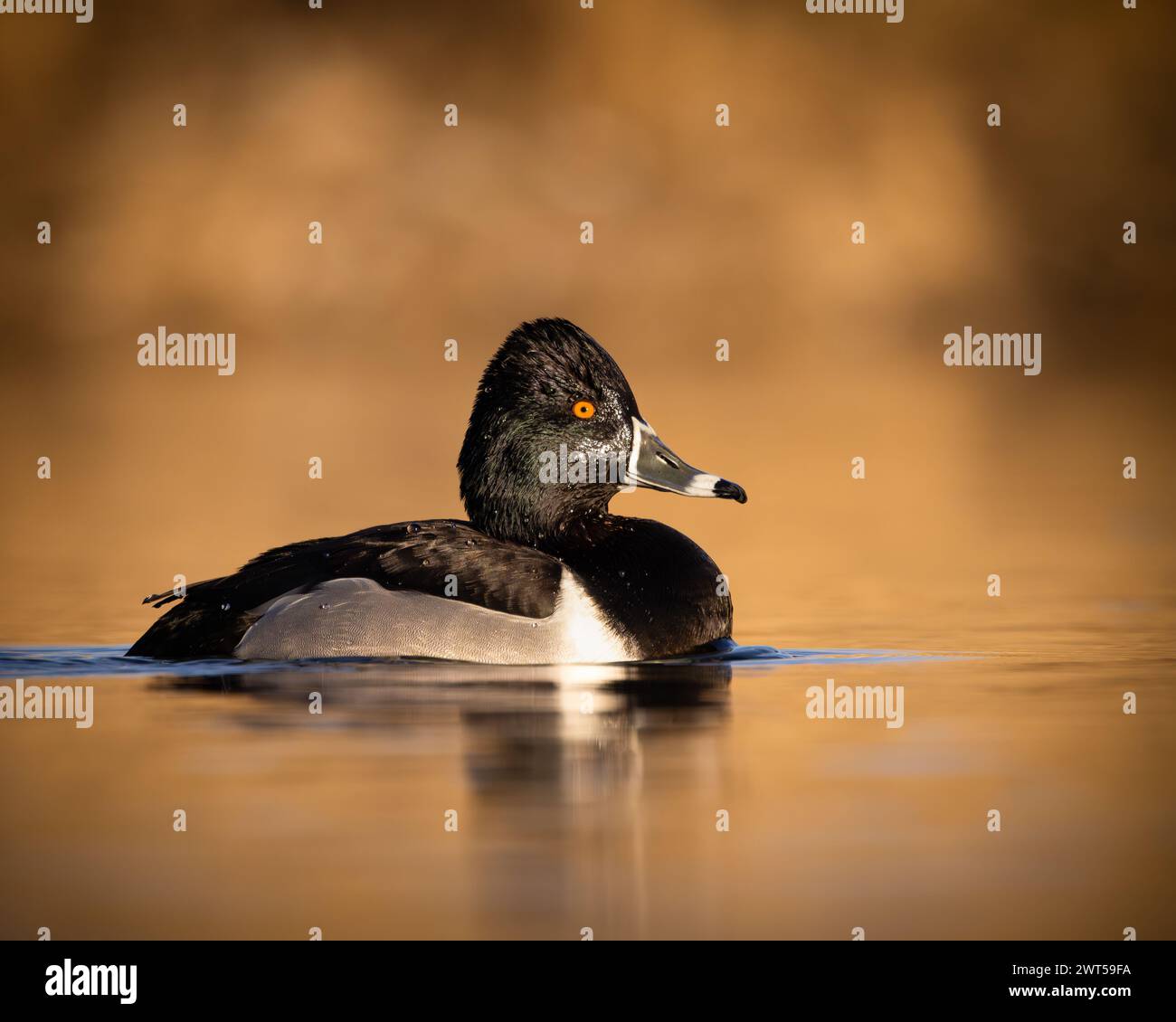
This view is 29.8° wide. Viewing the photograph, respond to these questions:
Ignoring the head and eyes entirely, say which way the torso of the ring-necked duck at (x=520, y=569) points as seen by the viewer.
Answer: to the viewer's right

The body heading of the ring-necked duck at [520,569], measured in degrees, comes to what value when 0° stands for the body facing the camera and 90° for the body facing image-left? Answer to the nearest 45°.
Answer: approximately 270°
